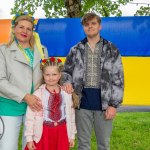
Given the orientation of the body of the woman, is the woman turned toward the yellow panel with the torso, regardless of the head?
no

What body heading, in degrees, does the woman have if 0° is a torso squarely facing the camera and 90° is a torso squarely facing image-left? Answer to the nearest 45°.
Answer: approximately 315°

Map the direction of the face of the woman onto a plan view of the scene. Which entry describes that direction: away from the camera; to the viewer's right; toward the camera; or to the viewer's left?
toward the camera

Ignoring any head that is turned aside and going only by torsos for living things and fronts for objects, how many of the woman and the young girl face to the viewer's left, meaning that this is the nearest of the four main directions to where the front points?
0

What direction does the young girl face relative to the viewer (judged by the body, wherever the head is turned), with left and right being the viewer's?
facing the viewer

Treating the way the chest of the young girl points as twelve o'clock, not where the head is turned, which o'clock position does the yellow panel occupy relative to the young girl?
The yellow panel is roughly at 7 o'clock from the young girl.

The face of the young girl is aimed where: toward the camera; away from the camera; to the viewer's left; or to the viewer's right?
toward the camera
